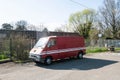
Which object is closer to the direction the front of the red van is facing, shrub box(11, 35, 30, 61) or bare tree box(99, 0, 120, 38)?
the shrub

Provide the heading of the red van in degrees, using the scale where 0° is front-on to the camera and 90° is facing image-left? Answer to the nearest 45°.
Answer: approximately 45°

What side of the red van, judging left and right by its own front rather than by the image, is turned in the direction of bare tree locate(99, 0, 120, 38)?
back
